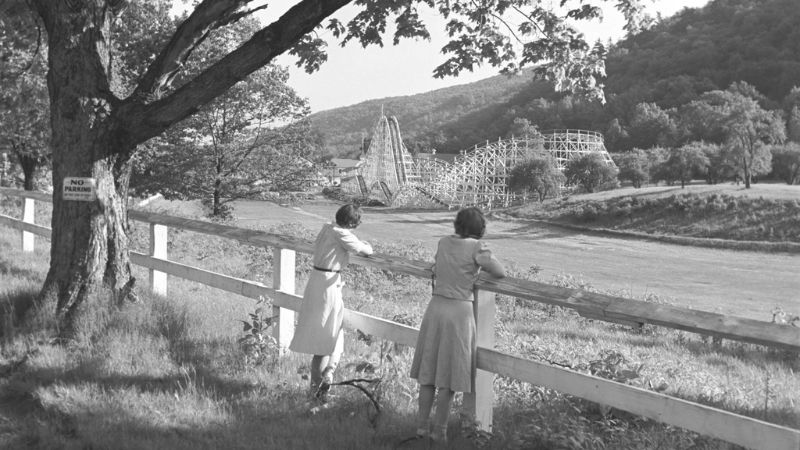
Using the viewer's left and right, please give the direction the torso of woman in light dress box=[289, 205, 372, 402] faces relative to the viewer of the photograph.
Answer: facing away from the viewer and to the right of the viewer

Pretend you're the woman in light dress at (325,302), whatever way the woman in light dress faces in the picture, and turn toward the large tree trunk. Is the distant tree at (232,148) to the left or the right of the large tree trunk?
right

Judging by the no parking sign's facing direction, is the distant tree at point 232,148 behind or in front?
behind

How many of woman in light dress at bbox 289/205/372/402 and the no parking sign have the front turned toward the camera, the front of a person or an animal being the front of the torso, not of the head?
1

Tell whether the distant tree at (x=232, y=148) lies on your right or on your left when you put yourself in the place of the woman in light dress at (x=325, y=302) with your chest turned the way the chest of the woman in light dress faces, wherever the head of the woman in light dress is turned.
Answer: on your left

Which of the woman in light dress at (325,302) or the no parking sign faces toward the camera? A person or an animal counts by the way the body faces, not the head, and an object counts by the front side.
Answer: the no parking sign

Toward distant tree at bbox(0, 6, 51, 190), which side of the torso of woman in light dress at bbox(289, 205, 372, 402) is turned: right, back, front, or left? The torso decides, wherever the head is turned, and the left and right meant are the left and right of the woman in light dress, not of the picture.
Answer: left

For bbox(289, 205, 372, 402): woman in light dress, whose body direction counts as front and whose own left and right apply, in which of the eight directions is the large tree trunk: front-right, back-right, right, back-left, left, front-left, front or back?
left

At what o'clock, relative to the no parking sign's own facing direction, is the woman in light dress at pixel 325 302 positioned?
The woman in light dress is roughly at 11 o'clock from the no parking sign.

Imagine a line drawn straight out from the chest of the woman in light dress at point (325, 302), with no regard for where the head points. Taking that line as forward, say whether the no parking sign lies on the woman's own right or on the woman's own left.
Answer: on the woman's own left

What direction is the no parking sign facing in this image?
toward the camera

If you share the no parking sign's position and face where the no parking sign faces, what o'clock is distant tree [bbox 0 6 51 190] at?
The distant tree is roughly at 6 o'clock from the no parking sign.
